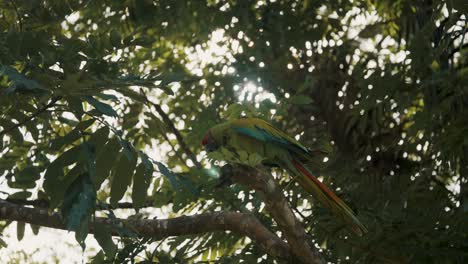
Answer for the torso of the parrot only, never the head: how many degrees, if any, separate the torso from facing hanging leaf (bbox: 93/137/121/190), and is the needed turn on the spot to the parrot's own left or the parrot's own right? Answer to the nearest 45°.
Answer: approximately 45° to the parrot's own left

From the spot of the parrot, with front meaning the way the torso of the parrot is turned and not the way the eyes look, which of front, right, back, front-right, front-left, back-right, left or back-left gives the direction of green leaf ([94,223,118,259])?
front-left

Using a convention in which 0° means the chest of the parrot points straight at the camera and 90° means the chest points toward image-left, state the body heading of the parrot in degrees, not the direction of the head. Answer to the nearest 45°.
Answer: approximately 90°

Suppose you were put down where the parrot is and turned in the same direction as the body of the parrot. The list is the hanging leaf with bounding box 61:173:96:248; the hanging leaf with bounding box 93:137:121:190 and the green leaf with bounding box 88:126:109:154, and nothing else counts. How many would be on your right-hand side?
0

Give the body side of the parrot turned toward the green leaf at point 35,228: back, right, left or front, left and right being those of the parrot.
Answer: front

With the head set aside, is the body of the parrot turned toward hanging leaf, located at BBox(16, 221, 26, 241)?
yes
